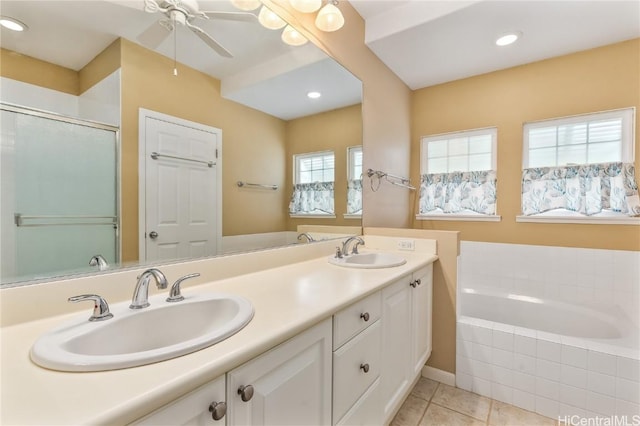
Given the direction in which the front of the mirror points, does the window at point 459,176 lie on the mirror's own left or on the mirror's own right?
on the mirror's own left

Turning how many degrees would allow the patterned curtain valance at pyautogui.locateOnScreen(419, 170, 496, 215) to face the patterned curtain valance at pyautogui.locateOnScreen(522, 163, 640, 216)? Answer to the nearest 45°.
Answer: approximately 90° to its left

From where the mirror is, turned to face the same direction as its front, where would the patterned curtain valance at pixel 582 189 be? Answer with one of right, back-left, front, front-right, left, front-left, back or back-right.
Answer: front-left

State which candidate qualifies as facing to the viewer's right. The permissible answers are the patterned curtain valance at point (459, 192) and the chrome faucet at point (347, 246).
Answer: the chrome faucet

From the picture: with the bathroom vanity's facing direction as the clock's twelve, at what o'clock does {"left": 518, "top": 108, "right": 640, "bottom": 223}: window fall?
The window is roughly at 10 o'clock from the bathroom vanity.

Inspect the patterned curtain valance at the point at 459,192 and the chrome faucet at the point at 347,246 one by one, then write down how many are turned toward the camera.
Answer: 1

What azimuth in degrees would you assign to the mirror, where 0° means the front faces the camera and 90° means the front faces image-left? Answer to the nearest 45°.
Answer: approximately 315°

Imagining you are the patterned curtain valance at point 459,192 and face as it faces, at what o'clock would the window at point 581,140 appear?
The window is roughly at 9 o'clock from the patterned curtain valance.

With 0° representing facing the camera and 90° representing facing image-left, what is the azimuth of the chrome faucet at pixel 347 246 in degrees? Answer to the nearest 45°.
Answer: approximately 270°
